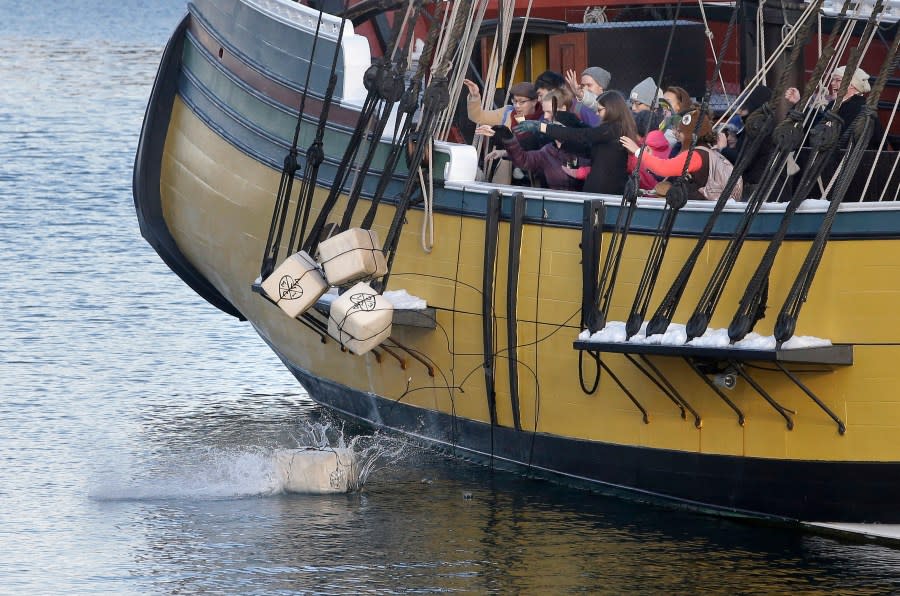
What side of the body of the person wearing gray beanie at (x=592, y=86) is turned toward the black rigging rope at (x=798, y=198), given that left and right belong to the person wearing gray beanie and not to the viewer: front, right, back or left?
left

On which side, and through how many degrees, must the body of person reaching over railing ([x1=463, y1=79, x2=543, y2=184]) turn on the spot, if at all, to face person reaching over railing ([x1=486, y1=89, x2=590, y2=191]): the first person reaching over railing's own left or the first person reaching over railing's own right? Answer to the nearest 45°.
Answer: approximately 90° to the first person reaching over railing's own left

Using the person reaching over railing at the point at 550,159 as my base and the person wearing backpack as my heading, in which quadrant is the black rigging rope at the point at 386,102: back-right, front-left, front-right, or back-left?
back-right

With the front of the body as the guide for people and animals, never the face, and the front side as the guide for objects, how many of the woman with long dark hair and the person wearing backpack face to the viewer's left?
2

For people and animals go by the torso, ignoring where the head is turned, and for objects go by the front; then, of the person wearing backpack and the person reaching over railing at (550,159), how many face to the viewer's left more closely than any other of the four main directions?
2

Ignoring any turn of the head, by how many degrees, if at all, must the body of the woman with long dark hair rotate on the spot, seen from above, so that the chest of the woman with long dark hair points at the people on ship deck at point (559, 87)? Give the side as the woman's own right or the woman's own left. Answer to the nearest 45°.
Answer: approximately 45° to the woman's own right

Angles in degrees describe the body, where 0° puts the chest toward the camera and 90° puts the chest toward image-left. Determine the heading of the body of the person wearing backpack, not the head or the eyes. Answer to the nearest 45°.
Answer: approximately 90°

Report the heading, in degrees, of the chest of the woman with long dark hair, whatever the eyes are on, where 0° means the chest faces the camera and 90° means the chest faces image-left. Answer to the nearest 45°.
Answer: approximately 90°
